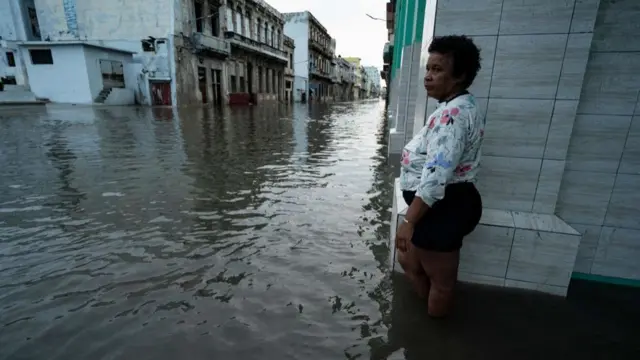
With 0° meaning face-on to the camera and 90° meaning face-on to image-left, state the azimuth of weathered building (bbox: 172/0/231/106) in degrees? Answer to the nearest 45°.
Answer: approximately 315°

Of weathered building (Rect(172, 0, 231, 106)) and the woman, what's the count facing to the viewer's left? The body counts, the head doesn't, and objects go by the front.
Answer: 1

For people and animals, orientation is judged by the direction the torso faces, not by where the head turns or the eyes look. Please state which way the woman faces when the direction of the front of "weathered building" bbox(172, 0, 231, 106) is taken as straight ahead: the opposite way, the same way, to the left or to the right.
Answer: the opposite way

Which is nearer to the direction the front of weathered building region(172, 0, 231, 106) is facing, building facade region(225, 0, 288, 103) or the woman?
the woman

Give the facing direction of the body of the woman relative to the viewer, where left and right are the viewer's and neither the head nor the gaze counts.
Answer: facing to the left of the viewer

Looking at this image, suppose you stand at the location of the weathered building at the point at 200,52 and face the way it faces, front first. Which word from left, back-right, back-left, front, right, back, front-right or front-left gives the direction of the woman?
front-right

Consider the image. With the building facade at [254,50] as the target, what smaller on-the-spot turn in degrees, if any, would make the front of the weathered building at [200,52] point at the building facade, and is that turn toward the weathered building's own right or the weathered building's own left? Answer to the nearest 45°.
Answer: approximately 90° to the weathered building's own left

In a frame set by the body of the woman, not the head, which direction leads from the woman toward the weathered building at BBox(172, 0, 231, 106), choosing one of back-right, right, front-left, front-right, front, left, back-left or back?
front-right
